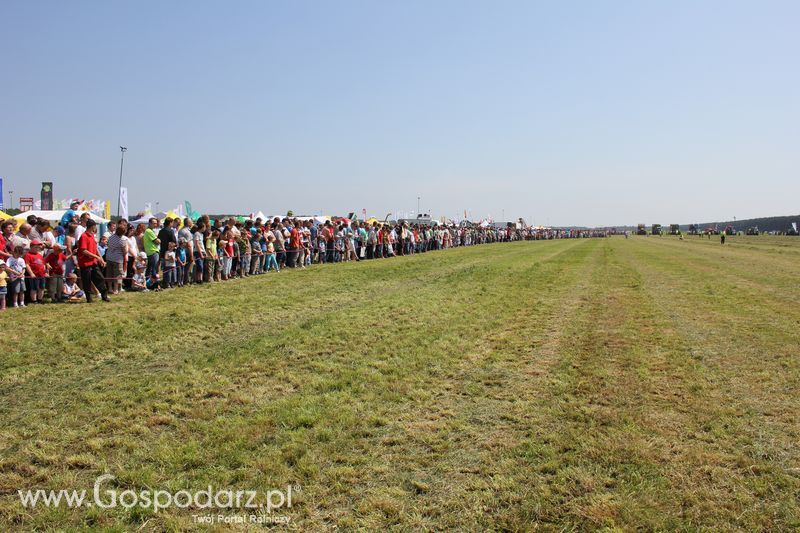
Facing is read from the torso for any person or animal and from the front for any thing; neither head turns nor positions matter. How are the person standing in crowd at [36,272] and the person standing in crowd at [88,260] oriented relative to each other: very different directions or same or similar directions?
same or similar directions

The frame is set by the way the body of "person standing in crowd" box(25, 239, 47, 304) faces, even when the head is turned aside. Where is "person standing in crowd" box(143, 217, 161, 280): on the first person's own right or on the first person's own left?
on the first person's own left

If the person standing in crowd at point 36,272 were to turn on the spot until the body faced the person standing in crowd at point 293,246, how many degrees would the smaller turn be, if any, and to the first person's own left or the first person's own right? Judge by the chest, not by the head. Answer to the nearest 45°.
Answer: approximately 90° to the first person's own left

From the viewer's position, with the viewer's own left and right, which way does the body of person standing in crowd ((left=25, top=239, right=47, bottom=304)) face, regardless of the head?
facing the viewer and to the right of the viewer

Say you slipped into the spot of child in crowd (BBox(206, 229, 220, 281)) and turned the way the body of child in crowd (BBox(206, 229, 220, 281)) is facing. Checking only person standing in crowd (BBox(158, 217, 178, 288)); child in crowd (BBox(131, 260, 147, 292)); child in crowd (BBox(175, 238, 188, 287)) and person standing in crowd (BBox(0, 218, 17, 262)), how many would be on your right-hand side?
4

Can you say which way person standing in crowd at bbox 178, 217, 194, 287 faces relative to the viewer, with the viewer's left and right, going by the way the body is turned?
facing to the right of the viewer

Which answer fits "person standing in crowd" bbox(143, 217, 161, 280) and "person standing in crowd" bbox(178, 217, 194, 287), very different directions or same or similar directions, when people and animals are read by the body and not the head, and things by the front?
same or similar directions

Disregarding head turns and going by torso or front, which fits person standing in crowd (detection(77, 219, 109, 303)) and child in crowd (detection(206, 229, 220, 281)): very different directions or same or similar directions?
same or similar directions

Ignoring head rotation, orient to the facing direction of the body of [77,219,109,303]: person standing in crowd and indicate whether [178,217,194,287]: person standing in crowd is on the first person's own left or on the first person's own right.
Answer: on the first person's own left

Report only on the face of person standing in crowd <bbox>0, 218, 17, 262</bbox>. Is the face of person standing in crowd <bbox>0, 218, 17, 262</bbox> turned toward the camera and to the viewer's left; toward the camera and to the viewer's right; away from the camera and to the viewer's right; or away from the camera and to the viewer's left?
toward the camera and to the viewer's right

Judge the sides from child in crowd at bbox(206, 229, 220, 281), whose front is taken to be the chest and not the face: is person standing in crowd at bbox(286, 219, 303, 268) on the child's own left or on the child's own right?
on the child's own left
